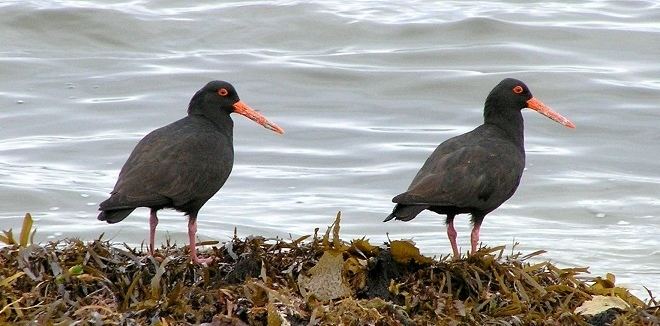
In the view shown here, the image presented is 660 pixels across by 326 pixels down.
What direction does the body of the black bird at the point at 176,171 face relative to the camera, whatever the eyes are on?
to the viewer's right

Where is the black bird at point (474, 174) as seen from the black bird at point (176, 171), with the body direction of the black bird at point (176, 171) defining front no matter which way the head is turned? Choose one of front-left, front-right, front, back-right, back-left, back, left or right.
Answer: front

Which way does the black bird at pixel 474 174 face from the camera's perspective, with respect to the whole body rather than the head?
to the viewer's right

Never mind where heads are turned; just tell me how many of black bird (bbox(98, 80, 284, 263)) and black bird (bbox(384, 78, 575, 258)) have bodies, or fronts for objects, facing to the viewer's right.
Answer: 2

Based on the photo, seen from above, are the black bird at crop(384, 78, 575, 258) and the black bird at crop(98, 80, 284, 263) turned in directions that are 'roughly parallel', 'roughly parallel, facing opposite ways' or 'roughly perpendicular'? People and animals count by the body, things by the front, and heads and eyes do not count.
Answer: roughly parallel
